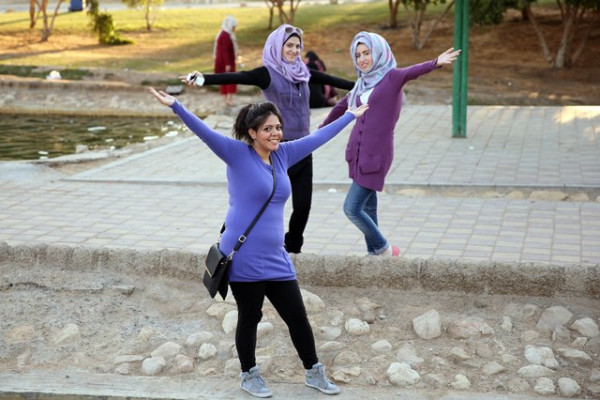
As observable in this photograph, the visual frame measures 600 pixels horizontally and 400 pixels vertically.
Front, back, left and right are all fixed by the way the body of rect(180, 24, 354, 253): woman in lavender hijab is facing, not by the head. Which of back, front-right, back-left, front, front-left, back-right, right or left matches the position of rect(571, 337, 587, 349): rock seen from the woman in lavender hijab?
front

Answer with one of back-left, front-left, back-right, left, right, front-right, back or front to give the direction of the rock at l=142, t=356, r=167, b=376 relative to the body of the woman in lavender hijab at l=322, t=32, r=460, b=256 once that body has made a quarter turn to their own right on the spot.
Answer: left

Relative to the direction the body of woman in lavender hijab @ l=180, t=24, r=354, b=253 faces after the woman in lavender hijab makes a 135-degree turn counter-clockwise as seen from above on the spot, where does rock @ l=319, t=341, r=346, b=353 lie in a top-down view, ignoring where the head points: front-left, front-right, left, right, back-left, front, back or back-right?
back

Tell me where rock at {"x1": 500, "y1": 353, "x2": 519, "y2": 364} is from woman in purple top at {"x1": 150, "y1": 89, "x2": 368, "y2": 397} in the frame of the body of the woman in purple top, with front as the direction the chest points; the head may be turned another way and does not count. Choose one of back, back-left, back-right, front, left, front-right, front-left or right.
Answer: front-left

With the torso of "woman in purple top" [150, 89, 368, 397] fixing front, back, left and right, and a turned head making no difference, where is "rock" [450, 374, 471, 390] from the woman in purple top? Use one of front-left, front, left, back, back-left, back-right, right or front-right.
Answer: front-left

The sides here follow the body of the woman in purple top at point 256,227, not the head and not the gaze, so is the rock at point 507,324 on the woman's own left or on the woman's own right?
on the woman's own left

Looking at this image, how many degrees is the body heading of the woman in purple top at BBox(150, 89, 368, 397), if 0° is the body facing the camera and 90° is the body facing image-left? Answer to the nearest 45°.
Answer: approximately 315°

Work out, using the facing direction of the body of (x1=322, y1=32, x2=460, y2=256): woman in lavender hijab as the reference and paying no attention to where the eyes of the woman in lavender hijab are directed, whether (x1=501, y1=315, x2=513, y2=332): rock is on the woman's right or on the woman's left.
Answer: on the woman's left

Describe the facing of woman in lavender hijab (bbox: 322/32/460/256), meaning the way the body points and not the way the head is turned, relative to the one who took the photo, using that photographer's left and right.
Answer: facing the viewer and to the left of the viewer

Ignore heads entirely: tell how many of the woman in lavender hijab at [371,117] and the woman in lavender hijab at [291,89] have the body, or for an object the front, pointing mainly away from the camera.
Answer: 0

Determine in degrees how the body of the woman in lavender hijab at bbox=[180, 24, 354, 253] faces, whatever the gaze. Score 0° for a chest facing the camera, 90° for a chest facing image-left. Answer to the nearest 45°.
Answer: approximately 315°

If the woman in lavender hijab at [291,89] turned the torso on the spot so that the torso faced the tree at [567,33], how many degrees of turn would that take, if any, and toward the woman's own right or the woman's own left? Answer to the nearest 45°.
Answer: approximately 90° to the woman's own left
